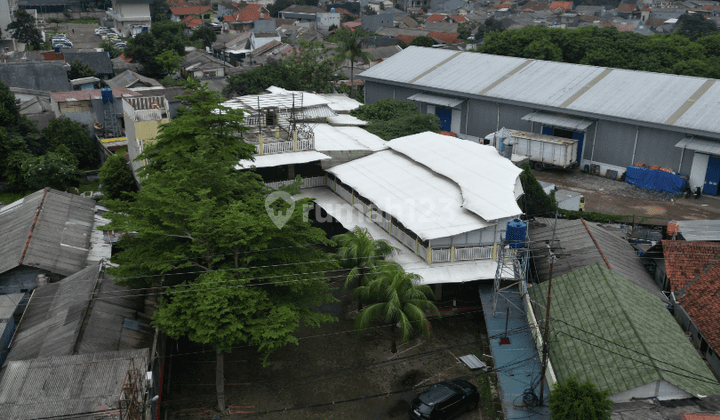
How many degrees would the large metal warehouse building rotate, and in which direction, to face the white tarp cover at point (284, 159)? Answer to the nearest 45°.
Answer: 0° — it already faces it

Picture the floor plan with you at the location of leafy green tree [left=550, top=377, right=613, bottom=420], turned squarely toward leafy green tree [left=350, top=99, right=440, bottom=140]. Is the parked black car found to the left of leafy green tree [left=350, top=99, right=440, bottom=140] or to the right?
left

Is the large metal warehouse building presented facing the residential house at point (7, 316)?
yes

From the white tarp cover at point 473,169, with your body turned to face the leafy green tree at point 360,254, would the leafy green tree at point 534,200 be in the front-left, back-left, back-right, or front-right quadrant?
back-left

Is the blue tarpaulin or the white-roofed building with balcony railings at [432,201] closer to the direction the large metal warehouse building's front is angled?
the white-roofed building with balcony railings

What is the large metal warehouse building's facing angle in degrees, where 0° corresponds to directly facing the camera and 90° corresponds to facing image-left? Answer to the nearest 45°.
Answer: approximately 45°
